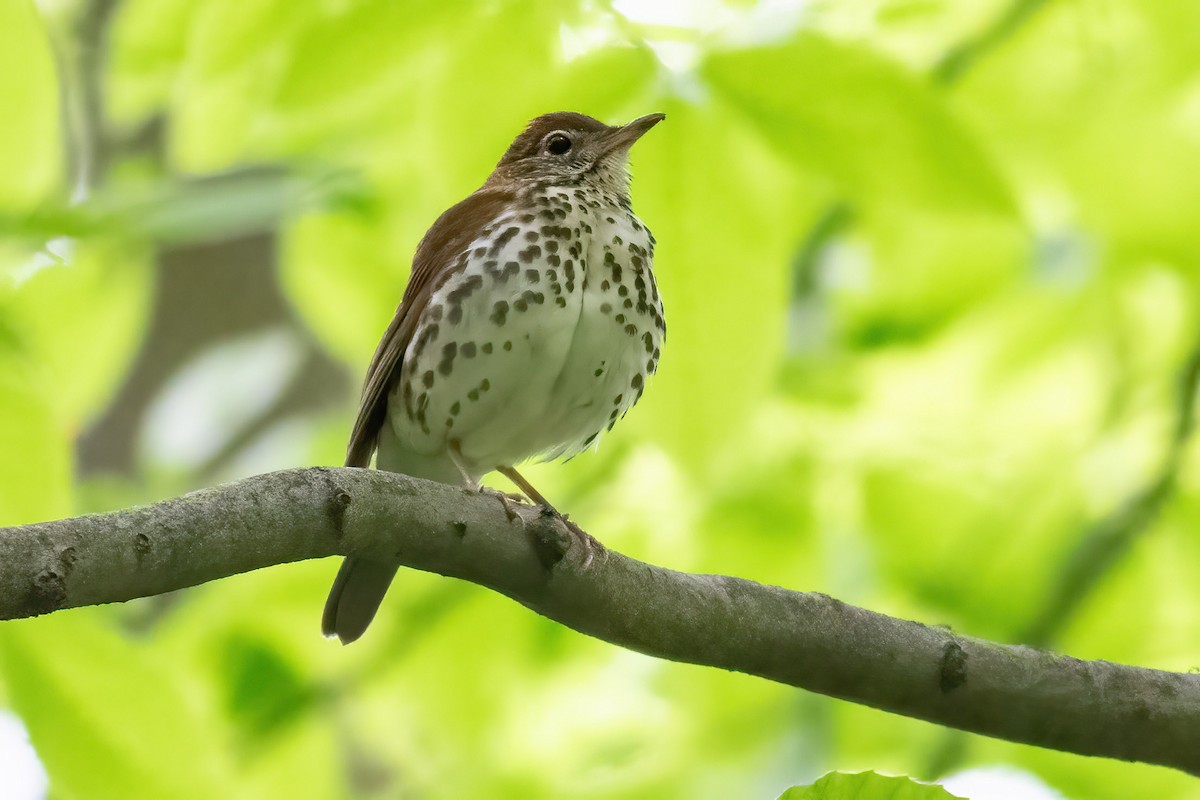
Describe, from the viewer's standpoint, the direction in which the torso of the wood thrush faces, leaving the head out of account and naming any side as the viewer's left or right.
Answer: facing the viewer and to the right of the viewer
